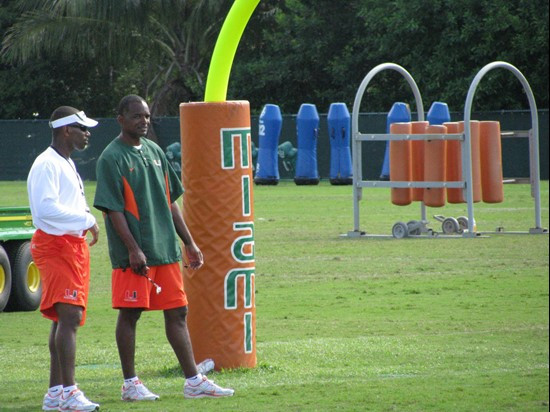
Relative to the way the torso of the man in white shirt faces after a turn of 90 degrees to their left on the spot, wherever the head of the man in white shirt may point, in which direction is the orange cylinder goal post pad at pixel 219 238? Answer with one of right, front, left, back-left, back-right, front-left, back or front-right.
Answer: front-right

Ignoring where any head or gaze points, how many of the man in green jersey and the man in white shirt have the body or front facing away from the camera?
0

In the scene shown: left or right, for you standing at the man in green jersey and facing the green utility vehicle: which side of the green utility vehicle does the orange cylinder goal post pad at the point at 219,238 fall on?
right

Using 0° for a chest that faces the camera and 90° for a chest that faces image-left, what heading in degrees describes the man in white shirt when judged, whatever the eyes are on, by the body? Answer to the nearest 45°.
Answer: approximately 270°

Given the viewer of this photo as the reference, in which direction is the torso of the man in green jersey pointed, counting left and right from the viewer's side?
facing the viewer and to the right of the viewer

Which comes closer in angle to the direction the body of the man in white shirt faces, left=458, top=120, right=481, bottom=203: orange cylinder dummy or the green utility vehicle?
the orange cylinder dummy

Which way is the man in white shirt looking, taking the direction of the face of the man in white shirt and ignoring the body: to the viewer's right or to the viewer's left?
to the viewer's right

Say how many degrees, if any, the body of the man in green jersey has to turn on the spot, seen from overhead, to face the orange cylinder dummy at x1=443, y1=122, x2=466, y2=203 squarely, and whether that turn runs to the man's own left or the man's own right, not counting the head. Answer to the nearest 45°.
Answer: approximately 90° to the man's own left

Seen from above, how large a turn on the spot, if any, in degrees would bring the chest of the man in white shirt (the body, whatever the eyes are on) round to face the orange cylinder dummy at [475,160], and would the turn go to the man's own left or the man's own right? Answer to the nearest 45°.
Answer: approximately 45° to the man's own left

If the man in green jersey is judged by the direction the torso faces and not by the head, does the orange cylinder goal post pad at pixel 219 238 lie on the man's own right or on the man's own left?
on the man's own left

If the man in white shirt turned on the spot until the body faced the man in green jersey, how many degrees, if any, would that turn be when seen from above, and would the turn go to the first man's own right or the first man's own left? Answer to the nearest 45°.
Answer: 0° — they already face them

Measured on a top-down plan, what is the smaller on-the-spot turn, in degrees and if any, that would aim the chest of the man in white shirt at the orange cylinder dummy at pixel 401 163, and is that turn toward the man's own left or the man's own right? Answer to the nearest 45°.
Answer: approximately 45° to the man's own left
